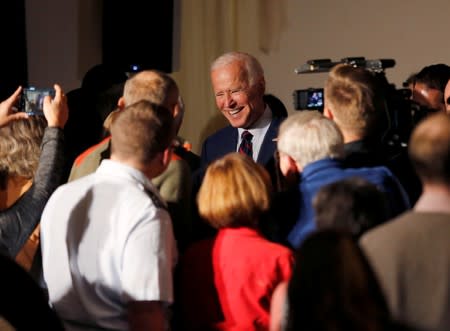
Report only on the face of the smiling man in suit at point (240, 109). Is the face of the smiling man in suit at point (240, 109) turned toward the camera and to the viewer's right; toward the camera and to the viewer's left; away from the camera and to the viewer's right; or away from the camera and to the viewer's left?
toward the camera and to the viewer's left

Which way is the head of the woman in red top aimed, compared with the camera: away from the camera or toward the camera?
away from the camera

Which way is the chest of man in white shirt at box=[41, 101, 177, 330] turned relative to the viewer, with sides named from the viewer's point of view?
facing away from the viewer and to the right of the viewer

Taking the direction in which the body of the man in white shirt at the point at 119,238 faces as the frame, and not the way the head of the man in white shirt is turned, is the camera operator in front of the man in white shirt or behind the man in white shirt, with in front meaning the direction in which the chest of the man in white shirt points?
in front

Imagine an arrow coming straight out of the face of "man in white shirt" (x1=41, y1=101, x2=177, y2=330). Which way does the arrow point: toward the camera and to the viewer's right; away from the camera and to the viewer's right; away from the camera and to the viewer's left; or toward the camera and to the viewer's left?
away from the camera and to the viewer's right

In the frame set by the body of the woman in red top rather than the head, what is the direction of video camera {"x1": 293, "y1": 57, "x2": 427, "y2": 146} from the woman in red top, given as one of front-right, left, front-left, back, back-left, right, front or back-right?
front-right

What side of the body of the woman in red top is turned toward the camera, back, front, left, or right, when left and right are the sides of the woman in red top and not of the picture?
back

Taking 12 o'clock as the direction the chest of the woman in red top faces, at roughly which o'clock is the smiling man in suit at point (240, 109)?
The smiling man in suit is roughly at 12 o'clock from the woman in red top.

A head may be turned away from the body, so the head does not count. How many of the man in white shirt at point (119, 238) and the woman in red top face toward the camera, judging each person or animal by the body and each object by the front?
0

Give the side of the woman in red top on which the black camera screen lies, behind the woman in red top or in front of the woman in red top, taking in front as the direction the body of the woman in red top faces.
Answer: in front

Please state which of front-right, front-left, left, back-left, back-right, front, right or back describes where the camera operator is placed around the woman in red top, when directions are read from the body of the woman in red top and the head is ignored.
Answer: front-right
